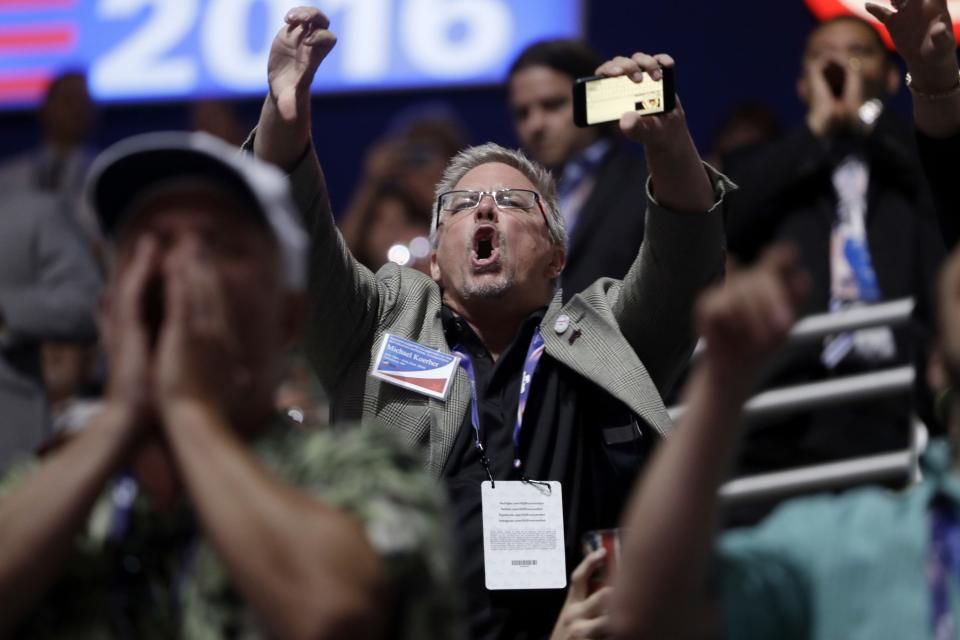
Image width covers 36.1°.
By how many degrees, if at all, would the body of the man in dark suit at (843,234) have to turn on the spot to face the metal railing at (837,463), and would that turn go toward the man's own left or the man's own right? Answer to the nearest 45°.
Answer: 0° — they already face it

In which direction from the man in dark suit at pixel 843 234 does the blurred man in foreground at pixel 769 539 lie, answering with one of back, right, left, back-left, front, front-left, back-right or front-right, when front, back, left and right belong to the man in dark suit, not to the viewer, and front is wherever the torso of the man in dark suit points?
front

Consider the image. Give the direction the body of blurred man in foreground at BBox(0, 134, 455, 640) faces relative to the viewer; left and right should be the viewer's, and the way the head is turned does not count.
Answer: facing the viewer and to the left of the viewer

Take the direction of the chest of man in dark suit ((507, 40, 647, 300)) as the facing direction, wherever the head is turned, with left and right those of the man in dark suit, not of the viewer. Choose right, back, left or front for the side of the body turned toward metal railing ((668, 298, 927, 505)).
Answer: left

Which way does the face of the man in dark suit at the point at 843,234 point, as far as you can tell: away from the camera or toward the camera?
toward the camera

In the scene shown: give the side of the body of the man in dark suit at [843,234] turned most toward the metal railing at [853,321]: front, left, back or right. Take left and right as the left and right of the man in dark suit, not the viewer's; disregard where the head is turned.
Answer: front

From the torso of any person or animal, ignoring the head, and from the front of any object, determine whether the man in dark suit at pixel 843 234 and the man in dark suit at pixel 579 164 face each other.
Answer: no

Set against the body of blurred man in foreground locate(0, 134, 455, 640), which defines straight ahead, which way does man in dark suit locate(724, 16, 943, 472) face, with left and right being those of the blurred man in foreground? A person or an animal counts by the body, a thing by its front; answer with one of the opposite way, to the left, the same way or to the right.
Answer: the same way

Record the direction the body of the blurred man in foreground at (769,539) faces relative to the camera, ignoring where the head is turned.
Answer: toward the camera

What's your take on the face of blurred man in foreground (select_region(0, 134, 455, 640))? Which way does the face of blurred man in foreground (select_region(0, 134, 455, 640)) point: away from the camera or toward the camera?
toward the camera

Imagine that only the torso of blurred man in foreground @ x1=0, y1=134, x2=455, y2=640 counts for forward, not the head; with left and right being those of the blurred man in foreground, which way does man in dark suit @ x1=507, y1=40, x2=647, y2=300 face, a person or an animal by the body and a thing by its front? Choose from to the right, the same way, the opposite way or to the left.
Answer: the same way
